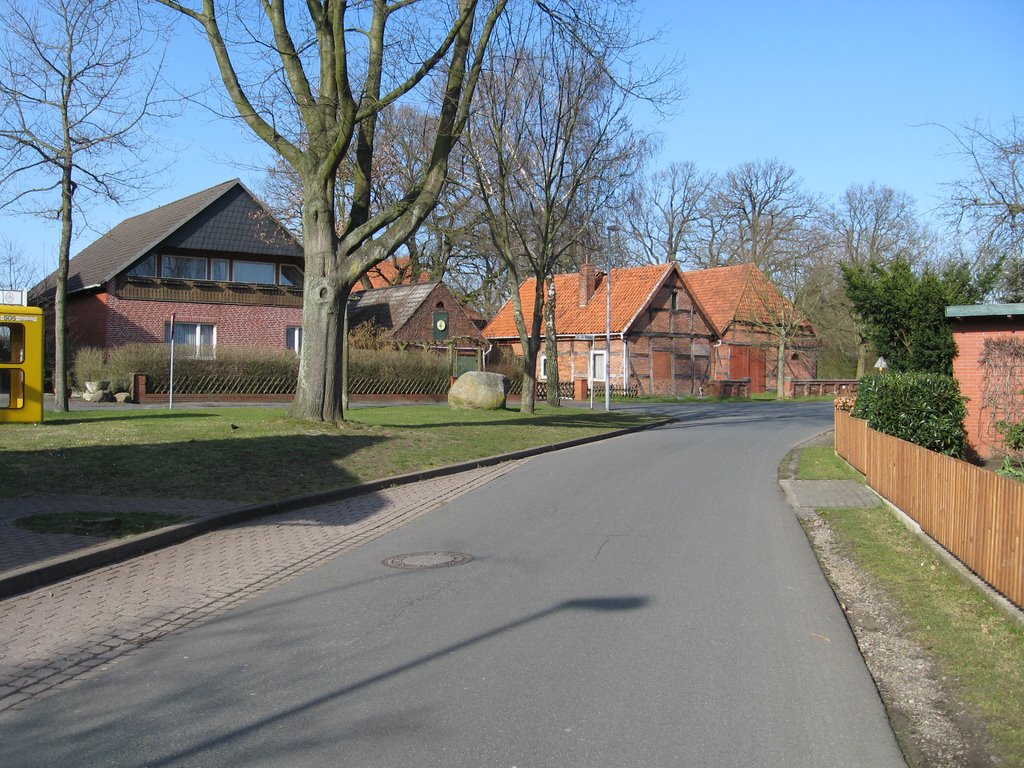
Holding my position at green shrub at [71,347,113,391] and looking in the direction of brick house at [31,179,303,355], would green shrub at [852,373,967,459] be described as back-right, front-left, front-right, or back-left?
back-right
